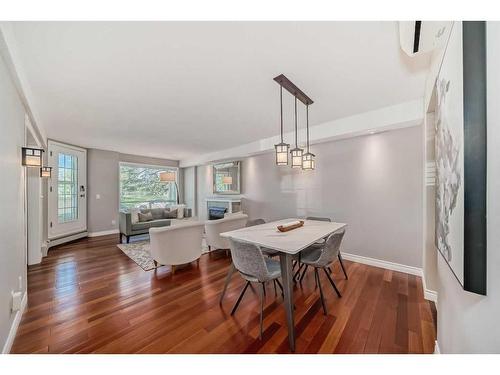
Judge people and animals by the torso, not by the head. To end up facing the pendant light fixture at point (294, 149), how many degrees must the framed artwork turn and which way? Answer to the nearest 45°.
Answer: approximately 45° to its right

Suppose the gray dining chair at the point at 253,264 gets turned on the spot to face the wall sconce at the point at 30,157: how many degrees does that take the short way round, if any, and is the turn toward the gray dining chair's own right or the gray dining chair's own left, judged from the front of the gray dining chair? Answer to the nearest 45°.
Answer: approximately 135° to the gray dining chair's own left

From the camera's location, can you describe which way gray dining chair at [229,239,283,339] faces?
facing away from the viewer and to the right of the viewer

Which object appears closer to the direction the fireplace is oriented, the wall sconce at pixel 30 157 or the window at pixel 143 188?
the wall sconce

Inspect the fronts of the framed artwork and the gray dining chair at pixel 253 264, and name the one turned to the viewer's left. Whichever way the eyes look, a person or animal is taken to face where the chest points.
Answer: the framed artwork

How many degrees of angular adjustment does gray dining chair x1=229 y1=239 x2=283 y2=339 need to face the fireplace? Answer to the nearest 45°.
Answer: approximately 45° to its left

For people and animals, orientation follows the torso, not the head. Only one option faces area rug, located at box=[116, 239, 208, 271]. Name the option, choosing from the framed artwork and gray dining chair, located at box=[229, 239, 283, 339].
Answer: the framed artwork

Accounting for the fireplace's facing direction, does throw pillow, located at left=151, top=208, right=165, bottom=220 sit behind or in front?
in front

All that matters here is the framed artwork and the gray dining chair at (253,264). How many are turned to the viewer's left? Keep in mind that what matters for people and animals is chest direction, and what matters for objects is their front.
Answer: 1

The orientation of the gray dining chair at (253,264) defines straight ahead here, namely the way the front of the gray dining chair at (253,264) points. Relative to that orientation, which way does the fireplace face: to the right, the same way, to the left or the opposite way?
the opposite way

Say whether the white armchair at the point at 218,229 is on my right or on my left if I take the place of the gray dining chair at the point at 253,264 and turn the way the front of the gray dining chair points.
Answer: on my left

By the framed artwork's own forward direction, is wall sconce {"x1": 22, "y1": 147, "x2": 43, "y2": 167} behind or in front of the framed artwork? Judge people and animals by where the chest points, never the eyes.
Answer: in front

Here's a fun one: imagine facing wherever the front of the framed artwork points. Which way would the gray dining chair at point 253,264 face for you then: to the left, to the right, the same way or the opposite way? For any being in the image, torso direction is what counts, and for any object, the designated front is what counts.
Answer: to the right

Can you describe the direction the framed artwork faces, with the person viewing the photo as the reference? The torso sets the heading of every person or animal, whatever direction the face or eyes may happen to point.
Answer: facing to the left of the viewer

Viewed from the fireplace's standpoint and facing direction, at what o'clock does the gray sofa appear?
The gray sofa is roughly at 1 o'clock from the fireplace.
